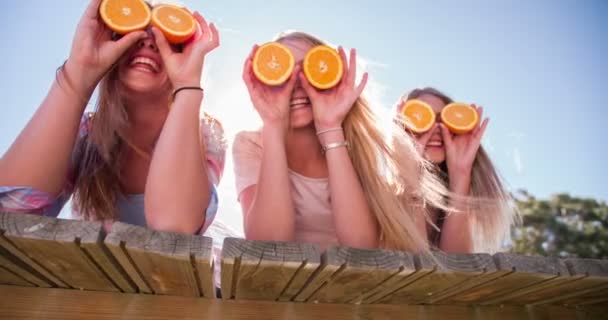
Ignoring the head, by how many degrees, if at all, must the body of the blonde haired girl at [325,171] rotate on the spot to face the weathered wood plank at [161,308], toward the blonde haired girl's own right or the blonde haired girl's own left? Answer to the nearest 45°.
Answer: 0° — they already face it

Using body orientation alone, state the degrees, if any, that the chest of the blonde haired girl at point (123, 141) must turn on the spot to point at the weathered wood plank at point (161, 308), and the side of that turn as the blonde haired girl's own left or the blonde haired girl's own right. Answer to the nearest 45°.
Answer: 0° — they already face it

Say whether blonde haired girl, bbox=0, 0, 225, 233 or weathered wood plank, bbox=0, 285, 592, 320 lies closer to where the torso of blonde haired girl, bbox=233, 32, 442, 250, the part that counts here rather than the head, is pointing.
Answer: the weathered wood plank

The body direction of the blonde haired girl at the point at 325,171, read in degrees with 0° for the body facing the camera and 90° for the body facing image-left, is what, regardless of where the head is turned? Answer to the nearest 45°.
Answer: approximately 0°

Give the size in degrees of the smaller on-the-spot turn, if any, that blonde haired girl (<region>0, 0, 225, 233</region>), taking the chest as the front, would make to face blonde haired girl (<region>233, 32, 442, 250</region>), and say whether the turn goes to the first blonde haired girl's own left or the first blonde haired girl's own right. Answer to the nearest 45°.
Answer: approximately 90° to the first blonde haired girl's own left

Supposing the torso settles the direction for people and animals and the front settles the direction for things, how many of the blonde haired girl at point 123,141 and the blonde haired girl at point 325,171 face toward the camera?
2

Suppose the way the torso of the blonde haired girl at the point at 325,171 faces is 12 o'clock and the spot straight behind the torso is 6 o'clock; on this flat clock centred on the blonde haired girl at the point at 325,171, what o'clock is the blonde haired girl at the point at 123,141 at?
the blonde haired girl at the point at 123,141 is roughly at 2 o'clock from the blonde haired girl at the point at 325,171.

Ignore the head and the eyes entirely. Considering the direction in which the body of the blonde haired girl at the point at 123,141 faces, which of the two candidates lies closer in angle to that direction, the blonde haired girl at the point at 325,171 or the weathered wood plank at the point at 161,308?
the weathered wood plank
